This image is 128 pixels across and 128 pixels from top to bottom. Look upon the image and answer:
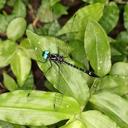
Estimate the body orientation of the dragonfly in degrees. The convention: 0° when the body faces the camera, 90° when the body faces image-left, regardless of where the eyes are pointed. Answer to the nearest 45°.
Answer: approximately 90°
